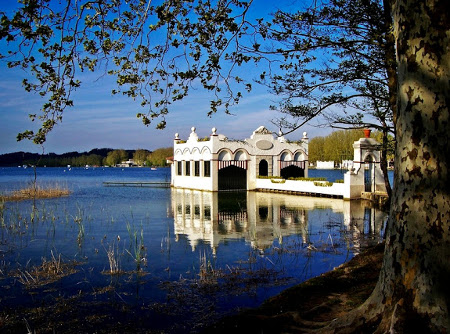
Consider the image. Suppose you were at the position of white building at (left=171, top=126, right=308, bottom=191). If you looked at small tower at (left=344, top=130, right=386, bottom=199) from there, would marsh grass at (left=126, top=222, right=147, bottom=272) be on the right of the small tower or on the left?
right

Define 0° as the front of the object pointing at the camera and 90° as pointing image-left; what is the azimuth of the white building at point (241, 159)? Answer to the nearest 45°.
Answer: approximately 315°

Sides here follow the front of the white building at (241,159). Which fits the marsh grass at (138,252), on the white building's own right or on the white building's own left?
on the white building's own right
